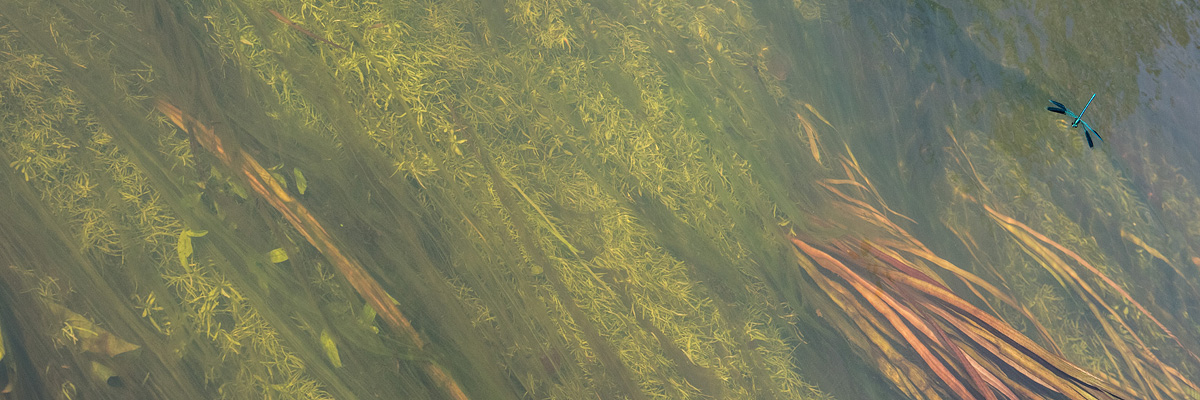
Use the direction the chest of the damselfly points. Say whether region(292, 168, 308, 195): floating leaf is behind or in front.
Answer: in front

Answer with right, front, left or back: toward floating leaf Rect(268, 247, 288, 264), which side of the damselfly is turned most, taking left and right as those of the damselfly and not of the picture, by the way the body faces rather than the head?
front

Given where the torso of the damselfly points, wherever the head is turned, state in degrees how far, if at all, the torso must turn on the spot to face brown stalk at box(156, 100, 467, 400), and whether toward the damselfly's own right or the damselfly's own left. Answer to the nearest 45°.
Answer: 0° — it already faces it

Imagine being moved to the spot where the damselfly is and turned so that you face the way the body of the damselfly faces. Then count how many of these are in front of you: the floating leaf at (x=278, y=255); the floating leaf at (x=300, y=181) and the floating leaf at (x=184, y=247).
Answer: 3
